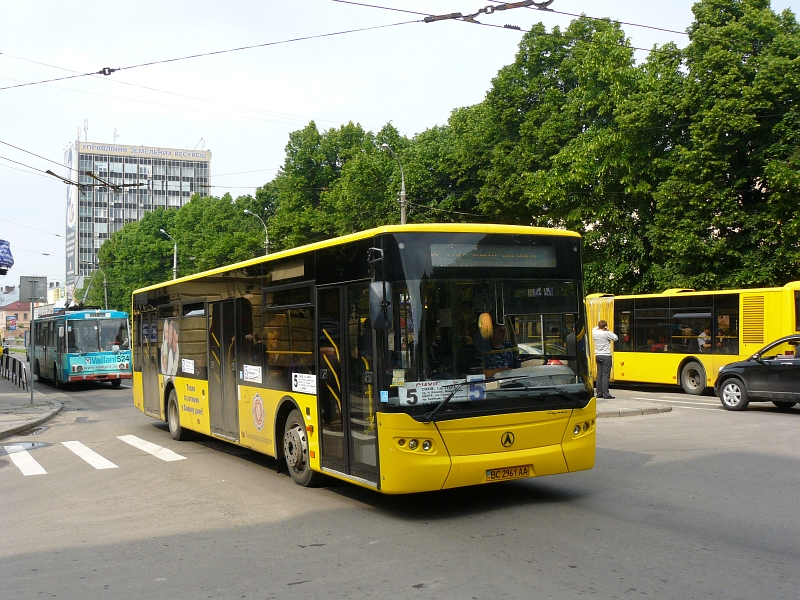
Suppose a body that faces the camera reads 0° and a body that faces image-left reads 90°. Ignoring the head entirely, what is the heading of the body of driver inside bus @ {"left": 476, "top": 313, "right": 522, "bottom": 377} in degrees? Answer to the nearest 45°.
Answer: approximately 315°

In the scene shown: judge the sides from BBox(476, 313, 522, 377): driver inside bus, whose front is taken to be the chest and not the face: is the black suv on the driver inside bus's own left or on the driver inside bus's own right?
on the driver inside bus's own left

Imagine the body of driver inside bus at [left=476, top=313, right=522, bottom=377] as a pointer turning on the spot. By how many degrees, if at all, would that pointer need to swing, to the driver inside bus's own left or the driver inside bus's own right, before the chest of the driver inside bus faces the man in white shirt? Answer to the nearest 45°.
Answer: approximately 135° to the driver inside bus's own left

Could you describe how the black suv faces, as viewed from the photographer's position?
facing to the left of the viewer

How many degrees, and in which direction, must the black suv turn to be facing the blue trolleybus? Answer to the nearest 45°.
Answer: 0° — it already faces it
